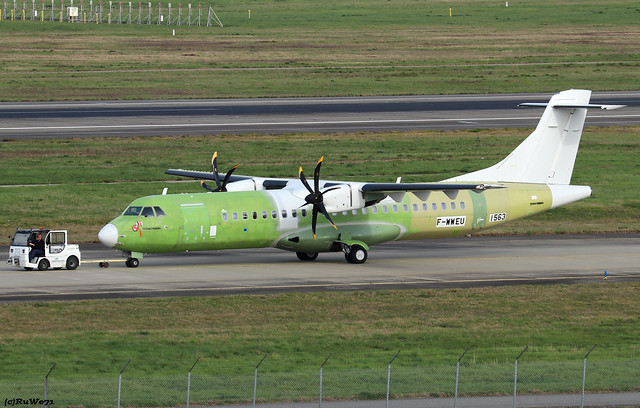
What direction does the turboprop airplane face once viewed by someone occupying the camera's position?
facing the viewer and to the left of the viewer

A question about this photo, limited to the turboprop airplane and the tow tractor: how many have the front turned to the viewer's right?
0

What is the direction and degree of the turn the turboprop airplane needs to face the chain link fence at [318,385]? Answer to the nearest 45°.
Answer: approximately 45° to its left

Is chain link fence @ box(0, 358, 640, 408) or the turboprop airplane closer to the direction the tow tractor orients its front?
the chain link fence

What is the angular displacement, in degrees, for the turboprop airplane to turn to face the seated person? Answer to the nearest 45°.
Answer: approximately 45° to its right

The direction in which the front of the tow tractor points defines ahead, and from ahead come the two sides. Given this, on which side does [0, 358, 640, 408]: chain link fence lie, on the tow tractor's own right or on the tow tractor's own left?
on the tow tractor's own left

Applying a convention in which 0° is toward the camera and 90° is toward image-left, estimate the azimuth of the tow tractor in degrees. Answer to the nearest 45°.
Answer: approximately 45°

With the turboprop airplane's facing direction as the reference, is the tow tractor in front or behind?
in front

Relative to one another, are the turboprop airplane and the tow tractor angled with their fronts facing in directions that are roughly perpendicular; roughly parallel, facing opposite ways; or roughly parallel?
roughly parallel
